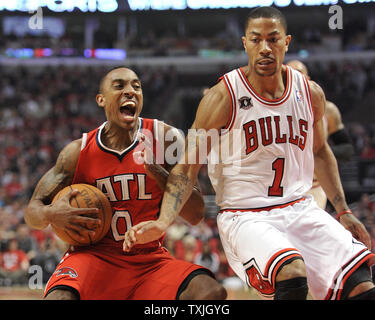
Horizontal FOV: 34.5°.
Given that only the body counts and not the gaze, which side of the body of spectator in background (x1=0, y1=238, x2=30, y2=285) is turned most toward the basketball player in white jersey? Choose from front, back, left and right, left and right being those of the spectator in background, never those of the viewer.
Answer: front

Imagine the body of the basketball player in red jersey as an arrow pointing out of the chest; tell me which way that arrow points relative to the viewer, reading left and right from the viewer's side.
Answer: facing the viewer

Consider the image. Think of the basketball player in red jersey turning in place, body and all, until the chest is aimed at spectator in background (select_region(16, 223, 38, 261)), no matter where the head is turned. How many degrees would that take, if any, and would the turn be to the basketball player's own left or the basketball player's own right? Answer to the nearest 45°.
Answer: approximately 180°

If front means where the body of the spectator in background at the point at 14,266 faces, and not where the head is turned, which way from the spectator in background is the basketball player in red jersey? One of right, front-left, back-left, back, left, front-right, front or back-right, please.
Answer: front

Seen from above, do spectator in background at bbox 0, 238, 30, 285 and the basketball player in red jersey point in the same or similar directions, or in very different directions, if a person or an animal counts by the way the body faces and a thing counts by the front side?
same or similar directions

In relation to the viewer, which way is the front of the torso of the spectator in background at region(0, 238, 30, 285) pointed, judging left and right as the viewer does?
facing the viewer

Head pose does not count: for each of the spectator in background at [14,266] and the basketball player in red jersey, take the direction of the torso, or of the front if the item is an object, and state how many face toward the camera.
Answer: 2

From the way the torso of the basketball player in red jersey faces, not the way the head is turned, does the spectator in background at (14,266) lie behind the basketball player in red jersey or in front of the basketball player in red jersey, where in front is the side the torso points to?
behind

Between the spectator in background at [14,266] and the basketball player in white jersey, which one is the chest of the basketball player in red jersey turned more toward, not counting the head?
the basketball player in white jersey
